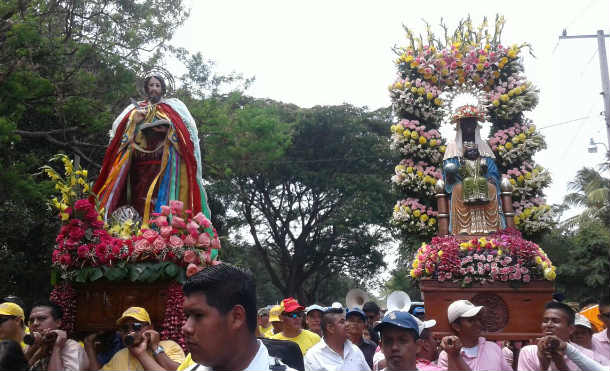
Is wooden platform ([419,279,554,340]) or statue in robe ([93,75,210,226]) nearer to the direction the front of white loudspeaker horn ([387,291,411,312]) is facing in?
the statue in robe

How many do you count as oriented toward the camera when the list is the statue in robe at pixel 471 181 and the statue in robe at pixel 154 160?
2

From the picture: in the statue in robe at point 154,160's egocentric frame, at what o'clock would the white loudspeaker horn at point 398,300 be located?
The white loudspeaker horn is roughly at 10 o'clock from the statue in robe.

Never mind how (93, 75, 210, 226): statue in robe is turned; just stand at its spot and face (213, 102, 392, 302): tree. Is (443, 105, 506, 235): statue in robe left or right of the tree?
right

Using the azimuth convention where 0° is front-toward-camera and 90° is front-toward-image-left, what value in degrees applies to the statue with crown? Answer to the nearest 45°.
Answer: approximately 0°

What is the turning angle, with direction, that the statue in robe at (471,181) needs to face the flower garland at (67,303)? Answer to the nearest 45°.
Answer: approximately 45° to its right
